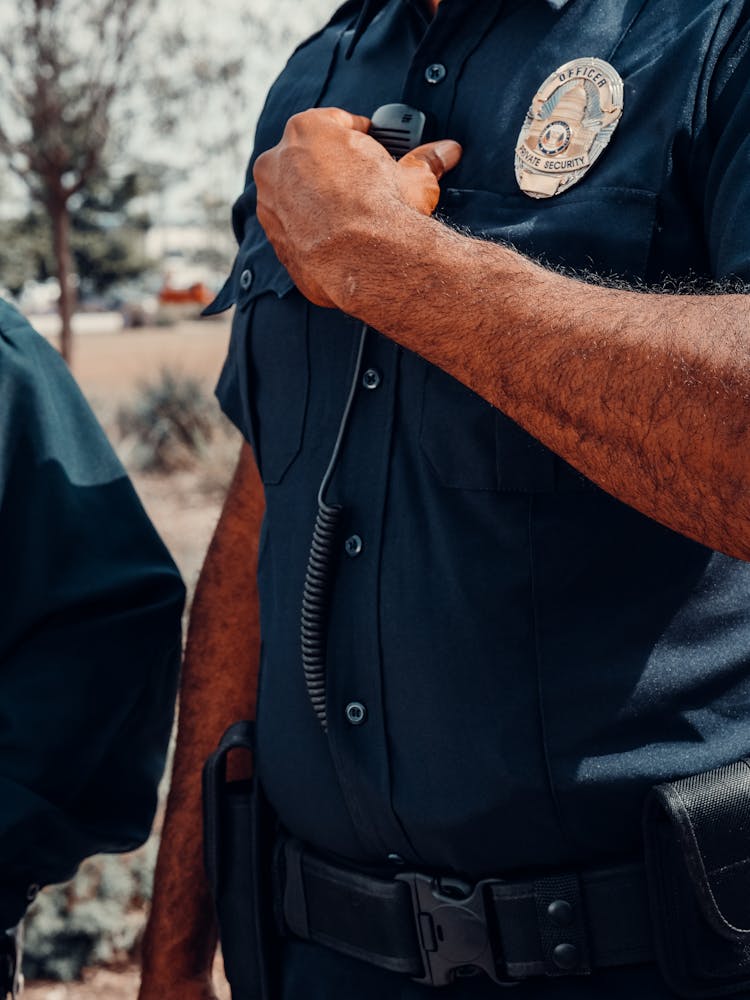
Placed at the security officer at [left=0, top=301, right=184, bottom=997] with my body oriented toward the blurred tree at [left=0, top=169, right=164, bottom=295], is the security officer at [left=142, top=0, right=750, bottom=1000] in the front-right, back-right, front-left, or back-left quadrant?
back-right

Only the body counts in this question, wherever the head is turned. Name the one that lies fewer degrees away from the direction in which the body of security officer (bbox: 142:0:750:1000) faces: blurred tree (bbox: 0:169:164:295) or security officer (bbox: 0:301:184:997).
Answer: the security officer

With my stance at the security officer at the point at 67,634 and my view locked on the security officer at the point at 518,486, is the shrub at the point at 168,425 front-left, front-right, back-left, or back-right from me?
back-left

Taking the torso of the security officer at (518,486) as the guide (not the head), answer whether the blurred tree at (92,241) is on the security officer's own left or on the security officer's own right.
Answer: on the security officer's own right

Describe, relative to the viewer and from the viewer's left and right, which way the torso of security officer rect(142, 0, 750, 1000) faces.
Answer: facing the viewer and to the left of the viewer
